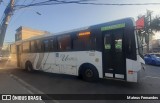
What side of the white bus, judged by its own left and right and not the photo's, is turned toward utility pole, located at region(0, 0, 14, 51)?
back

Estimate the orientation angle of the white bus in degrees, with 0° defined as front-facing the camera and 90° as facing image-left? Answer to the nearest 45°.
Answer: approximately 315°

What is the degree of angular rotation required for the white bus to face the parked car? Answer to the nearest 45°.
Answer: approximately 90° to its left
